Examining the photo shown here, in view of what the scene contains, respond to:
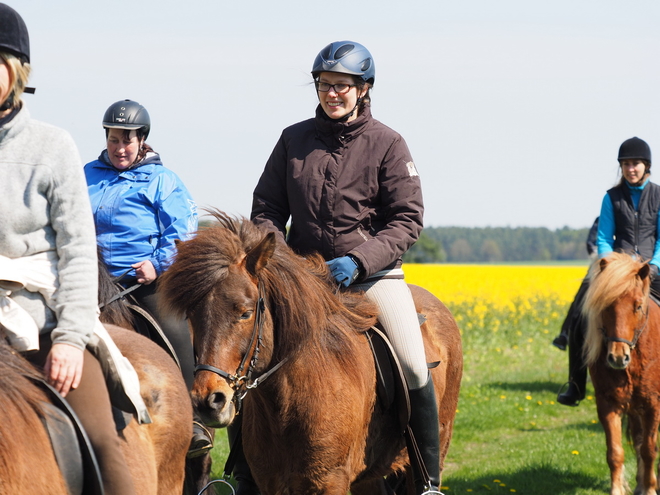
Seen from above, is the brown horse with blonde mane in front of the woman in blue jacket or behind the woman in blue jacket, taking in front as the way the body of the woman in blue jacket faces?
behind

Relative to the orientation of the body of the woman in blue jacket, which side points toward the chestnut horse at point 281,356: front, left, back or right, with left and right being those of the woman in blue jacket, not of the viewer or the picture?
left

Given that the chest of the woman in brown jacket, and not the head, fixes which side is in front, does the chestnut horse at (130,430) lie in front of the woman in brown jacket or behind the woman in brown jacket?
in front

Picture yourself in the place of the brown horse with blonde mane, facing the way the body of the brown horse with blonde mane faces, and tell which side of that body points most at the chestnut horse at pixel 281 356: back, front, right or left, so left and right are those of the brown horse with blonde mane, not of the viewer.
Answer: front

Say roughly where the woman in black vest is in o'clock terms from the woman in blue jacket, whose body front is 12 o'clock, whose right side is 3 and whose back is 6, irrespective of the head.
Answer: The woman in black vest is roughly at 7 o'clock from the woman in blue jacket.

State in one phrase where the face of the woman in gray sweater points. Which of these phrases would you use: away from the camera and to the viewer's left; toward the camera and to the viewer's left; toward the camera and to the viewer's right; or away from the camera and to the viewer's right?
toward the camera and to the viewer's left

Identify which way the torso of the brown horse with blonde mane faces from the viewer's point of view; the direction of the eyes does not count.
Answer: toward the camera

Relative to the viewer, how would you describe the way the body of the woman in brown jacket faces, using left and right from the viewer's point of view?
facing the viewer and to the left of the viewer
